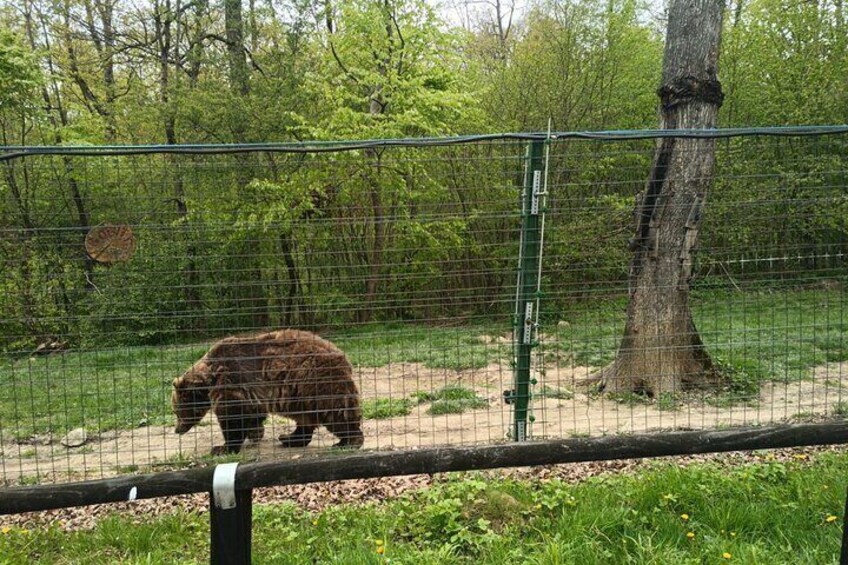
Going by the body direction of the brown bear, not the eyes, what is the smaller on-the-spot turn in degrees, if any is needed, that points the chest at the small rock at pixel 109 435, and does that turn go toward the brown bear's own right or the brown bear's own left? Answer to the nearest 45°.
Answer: approximately 45° to the brown bear's own right

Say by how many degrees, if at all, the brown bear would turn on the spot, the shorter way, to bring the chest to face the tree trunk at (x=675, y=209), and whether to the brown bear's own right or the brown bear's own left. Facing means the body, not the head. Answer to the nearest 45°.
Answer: approximately 180°

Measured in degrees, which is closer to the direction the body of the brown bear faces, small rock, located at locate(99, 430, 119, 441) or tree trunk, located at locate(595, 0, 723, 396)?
the small rock

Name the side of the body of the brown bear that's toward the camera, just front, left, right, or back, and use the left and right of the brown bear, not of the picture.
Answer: left

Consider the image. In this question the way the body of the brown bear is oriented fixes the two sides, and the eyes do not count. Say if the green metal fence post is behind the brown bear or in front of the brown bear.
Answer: behind

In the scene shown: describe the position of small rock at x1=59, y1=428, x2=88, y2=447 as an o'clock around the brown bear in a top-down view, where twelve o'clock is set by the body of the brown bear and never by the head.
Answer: The small rock is roughly at 1 o'clock from the brown bear.
